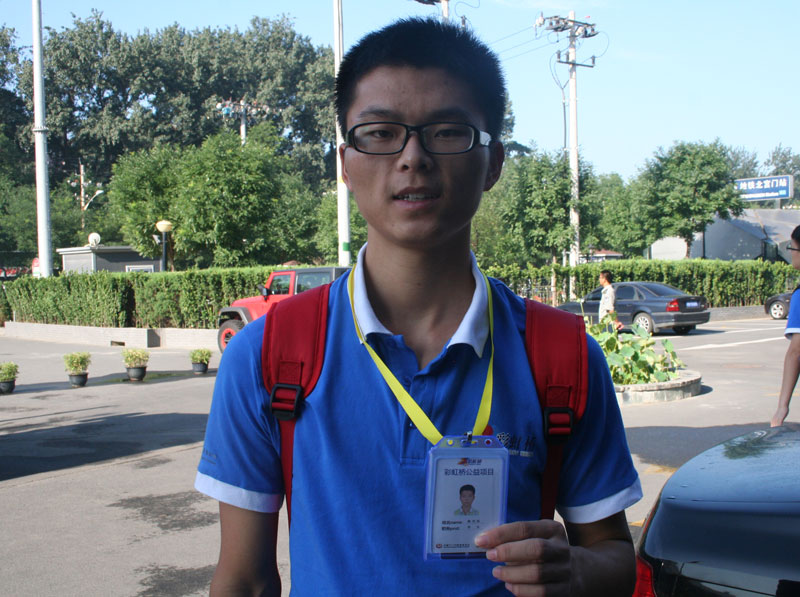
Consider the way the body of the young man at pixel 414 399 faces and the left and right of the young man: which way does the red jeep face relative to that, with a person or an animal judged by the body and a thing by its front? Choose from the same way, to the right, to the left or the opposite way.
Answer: to the right

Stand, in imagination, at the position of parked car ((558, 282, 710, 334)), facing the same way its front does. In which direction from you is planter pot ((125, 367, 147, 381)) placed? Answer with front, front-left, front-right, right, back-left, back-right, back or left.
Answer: left

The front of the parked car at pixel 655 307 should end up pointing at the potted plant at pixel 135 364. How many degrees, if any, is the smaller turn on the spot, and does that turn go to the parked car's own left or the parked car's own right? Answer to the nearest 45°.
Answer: approximately 90° to the parked car's own left

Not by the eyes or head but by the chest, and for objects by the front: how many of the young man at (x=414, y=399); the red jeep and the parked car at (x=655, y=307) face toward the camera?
1

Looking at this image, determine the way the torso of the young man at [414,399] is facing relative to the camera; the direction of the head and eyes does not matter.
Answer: toward the camera

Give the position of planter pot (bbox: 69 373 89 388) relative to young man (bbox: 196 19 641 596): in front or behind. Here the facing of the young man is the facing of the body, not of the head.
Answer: behind

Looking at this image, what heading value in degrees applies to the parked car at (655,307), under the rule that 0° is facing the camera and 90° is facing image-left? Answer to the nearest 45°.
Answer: approximately 135°

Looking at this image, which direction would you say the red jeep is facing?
to the viewer's left

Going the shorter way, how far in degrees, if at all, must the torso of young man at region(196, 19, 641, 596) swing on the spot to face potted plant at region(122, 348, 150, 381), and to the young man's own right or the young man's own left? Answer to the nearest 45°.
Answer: approximately 180°

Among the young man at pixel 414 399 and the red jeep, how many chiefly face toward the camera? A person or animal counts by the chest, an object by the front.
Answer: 1
